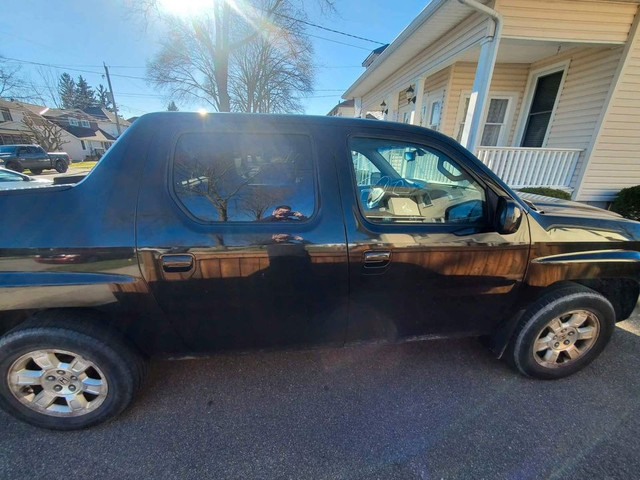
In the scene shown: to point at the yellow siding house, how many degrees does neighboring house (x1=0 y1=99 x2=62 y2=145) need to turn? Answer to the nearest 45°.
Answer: approximately 45° to its right

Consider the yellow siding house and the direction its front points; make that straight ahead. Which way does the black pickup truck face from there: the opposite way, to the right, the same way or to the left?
the opposite way

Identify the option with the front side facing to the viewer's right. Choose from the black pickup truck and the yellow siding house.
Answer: the black pickup truck

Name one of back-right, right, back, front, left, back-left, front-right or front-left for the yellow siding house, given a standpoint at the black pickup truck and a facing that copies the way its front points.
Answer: front-left

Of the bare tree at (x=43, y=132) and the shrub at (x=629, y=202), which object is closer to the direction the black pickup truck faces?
the shrub

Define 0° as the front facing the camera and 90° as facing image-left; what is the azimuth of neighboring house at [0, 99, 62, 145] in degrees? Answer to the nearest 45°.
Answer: approximately 315°

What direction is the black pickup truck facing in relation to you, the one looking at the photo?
facing to the right of the viewer

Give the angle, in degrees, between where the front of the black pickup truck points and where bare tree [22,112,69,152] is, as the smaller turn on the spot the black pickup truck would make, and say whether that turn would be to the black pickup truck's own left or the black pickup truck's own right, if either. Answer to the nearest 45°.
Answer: approximately 135° to the black pickup truck's own left

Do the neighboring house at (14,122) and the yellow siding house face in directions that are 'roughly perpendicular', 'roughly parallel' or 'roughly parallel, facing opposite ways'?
roughly parallel, facing opposite ways

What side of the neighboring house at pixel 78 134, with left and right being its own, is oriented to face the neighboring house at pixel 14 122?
right
